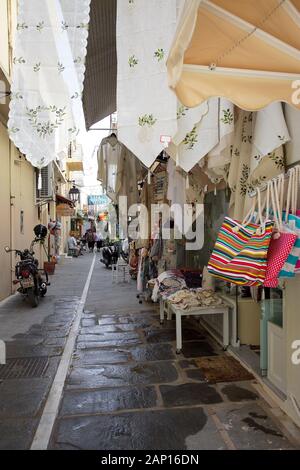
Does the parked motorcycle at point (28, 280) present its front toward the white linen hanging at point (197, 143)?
no

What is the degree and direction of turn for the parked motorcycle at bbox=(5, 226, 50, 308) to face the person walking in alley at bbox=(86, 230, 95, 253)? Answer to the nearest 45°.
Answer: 0° — it already faces them

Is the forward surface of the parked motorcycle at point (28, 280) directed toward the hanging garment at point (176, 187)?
no

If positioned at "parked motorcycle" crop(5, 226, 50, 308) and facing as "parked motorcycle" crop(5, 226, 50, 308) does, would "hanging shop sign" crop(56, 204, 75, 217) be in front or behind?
in front

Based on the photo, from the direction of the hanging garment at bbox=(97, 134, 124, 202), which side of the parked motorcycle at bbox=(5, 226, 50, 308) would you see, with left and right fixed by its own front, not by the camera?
back

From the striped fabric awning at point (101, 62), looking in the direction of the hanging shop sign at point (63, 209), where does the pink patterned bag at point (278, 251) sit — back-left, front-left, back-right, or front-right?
back-right

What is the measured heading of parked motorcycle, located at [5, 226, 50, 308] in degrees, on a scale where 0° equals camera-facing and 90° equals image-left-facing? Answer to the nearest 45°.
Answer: approximately 180°

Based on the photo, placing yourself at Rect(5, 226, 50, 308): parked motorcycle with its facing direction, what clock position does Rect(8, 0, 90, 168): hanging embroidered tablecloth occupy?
The hanging embroidered tablecloth is roughly at 6 o'clock from the parked motorcycle.

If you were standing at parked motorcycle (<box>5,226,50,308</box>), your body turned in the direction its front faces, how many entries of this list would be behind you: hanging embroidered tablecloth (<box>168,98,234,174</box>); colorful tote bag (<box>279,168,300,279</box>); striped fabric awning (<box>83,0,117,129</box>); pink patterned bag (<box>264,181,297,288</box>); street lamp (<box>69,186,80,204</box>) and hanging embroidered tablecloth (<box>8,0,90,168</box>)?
5

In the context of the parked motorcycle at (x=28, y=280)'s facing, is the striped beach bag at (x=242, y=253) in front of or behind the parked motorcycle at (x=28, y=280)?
behind

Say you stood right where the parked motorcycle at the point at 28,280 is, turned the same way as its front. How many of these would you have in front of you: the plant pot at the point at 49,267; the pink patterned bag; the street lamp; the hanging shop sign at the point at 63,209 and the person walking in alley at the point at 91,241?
4

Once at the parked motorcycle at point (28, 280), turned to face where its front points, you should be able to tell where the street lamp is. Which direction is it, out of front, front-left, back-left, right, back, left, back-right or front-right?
front

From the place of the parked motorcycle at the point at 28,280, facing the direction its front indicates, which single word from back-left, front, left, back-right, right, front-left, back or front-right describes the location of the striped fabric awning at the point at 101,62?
back
